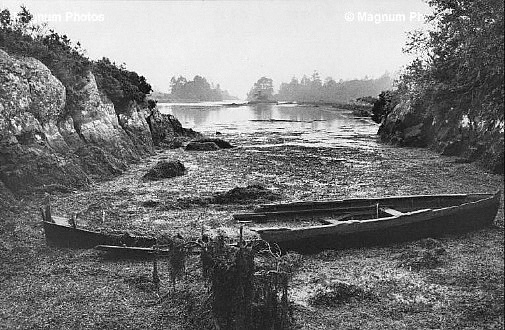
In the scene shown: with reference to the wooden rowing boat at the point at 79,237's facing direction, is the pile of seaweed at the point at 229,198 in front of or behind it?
behind

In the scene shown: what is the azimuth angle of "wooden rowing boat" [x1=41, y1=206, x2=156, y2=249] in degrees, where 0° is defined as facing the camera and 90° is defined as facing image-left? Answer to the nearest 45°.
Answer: approximately 90°

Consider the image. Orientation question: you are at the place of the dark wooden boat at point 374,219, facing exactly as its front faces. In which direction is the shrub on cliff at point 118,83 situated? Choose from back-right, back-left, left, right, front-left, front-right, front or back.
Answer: back-left

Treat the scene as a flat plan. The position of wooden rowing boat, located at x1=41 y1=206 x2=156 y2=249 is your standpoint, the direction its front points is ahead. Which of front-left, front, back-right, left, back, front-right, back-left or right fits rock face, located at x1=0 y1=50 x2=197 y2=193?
right

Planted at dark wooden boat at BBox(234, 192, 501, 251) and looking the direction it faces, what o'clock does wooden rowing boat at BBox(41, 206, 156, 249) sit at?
The wooden rowing boat is roughly at 5 o'clock from the dark wooden boat.

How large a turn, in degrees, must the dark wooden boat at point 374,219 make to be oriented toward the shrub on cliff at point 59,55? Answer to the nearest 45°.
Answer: approximately 135° to its left

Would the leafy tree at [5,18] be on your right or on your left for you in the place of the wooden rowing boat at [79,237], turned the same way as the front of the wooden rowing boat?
on your right

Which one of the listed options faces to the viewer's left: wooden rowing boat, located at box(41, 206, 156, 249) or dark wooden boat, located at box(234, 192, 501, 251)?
the wooden rowing boat

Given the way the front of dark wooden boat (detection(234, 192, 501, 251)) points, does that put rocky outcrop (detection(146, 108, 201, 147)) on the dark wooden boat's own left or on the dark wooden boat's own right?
on the dark wooden boat's own left

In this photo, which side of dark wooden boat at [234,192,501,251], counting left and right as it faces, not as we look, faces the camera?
right

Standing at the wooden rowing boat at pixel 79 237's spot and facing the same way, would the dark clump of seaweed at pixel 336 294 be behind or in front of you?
behind

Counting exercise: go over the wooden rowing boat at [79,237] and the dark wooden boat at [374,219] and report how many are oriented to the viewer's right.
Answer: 1

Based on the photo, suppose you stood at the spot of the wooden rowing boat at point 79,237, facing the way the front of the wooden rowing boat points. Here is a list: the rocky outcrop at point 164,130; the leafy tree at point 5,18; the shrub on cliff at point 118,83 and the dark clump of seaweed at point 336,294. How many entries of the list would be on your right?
3

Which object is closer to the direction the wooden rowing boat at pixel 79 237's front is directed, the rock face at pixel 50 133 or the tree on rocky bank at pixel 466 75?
the rock face

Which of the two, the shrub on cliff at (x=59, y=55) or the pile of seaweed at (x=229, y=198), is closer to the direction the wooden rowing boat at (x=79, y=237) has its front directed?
the shrub on cliff
